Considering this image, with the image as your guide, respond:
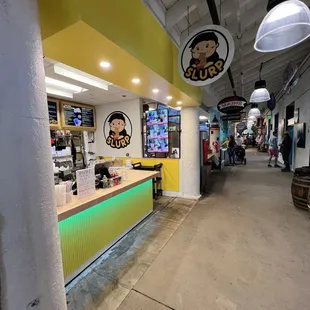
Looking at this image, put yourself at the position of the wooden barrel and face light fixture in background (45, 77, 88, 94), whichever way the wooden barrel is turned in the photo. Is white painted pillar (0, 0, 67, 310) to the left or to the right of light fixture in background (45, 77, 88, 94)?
left

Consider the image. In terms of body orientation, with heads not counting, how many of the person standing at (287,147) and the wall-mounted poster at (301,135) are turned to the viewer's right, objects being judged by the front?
0

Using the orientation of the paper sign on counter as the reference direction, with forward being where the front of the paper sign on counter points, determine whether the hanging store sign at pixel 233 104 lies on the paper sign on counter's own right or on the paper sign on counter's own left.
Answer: on the paper sign on counter's own left

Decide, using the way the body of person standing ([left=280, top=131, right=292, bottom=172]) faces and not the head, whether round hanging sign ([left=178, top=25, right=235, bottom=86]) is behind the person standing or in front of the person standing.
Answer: in front

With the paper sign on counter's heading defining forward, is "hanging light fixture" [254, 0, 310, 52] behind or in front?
in front

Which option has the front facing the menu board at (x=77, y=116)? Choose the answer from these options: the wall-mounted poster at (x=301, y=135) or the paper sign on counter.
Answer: the wall-mounted poster

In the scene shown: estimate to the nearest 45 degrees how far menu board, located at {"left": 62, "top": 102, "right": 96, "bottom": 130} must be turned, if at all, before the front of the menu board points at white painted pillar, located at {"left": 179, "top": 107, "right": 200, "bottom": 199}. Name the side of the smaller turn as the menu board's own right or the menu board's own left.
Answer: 0° — it already faces it

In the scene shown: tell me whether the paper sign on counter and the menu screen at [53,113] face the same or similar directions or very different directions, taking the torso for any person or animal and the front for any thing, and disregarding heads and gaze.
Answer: same or similar directions

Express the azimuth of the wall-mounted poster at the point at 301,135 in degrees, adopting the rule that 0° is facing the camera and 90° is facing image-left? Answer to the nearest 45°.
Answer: approximately 45°

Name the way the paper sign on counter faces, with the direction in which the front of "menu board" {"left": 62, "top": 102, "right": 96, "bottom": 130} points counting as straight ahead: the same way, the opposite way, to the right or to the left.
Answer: the same way

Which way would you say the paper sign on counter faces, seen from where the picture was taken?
facing the viewer and to the right of the viewer

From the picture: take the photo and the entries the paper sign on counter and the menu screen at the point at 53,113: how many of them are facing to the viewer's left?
0

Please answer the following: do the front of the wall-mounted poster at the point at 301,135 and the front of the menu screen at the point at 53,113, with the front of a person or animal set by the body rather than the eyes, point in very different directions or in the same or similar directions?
very different directions

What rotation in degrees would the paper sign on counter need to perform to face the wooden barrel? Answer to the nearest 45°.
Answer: approximately 45° to its left

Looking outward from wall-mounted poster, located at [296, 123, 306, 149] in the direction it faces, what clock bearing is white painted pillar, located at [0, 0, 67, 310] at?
The white painted pillar is roughly at 11 o'clock from the wall-mounted poster.
